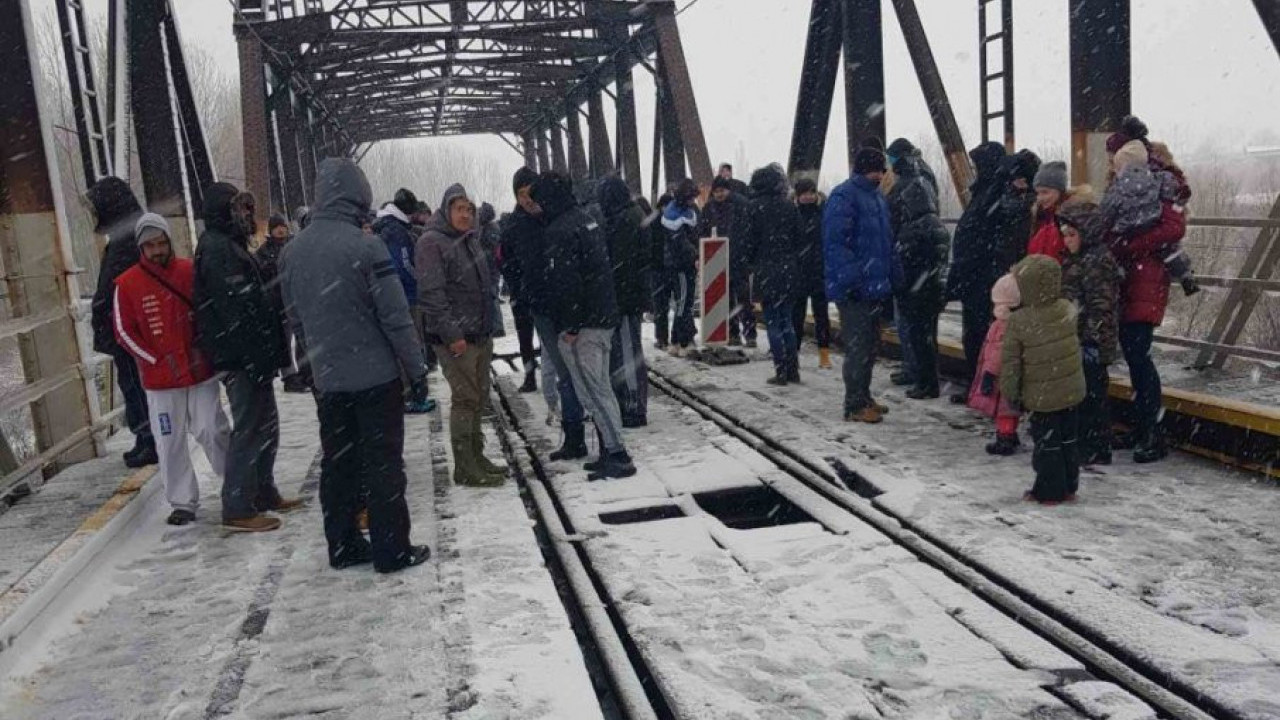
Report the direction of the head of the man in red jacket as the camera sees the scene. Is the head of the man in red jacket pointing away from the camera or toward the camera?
toward the camera

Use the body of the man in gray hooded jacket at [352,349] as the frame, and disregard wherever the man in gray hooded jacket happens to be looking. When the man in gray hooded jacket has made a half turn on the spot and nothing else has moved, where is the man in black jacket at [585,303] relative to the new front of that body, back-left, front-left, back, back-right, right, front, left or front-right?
back

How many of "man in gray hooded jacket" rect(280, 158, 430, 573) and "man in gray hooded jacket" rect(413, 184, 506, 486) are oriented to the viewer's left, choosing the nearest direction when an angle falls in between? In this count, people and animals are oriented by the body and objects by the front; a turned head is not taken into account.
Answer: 0

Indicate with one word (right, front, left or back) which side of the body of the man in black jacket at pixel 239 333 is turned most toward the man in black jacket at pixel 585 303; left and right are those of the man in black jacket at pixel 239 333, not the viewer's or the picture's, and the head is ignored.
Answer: front

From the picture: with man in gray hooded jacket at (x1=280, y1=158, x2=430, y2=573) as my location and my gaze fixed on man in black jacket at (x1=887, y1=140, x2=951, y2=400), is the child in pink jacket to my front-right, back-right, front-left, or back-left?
front-right

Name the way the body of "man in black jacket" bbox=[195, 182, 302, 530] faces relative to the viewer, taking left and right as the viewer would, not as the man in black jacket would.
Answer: facing to the right of the viewer

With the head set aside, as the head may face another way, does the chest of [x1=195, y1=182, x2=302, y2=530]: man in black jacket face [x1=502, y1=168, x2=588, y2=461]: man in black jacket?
yes

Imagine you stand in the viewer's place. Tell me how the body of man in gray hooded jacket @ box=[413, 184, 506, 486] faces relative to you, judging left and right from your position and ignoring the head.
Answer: facing the viewer and to the right of the viewer

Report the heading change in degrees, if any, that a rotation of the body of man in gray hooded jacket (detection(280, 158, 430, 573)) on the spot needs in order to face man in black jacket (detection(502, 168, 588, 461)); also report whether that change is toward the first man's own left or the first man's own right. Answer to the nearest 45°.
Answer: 0° — they already face them

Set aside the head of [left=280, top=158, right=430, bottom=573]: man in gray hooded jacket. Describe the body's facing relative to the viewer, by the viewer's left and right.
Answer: facing away from the viewer and to the right of the viewer

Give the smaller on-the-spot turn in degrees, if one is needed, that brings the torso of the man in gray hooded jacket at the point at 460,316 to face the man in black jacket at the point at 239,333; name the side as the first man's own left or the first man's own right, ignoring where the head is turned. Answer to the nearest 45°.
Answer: approximately 90° to the first man's own right

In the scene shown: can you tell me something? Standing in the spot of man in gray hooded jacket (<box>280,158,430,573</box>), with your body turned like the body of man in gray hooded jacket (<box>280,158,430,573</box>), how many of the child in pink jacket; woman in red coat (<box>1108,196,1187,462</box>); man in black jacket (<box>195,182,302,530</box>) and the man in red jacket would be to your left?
2

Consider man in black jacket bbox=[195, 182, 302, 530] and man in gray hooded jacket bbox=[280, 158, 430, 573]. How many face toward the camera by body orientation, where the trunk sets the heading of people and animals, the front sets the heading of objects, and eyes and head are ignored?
0

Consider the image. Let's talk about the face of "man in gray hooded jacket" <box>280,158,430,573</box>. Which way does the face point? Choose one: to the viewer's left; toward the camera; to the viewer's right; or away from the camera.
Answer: away from the camera

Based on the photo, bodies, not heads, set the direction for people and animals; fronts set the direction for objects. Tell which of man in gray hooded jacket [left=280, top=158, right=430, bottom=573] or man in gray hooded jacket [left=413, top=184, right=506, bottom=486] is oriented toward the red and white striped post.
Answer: man in gray hooded jacket [left=280, top=158, right=430, bottom=573]

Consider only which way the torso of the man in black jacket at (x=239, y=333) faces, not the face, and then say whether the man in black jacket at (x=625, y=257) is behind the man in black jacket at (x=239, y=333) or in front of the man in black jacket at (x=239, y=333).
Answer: in front
